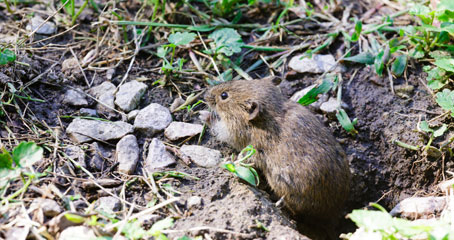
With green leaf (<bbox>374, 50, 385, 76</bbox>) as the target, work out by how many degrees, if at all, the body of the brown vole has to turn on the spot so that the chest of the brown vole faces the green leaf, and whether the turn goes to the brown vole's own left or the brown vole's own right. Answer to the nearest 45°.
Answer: approximately 135° to the brown vole's own right

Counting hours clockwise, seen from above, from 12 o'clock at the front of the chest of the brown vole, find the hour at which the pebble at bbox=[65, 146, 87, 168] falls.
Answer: The pebble is roughly at 11 o'clock from the brown vole.

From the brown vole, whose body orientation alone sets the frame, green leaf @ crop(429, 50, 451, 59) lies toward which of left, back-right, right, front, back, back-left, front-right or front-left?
back-right

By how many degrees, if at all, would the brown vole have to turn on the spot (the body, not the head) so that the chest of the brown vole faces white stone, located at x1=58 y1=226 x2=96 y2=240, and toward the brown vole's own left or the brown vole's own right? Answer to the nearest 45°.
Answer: approximately 45° to the brown vole's own left

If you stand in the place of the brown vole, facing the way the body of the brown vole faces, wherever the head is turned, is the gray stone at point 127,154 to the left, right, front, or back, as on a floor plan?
front

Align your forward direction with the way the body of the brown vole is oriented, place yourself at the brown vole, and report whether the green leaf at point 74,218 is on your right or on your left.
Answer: on your left

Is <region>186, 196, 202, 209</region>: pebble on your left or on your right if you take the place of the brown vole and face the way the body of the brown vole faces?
on your left

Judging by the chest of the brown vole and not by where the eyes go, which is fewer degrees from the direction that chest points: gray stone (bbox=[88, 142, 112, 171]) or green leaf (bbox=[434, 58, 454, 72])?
the gray stone

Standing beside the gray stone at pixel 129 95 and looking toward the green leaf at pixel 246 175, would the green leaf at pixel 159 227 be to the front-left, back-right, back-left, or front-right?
front-right

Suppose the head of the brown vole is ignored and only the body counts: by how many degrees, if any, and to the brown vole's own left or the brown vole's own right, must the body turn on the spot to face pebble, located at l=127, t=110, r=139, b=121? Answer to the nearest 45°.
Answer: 0° — it already faces it

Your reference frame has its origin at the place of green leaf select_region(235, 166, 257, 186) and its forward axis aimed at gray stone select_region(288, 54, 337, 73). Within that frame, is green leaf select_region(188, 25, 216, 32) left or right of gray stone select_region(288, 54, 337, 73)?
left

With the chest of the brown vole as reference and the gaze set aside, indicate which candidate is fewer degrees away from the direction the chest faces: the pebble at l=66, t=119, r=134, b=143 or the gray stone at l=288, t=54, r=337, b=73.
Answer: the pebble

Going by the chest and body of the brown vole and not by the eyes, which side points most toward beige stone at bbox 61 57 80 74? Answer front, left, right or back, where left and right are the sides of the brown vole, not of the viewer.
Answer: front

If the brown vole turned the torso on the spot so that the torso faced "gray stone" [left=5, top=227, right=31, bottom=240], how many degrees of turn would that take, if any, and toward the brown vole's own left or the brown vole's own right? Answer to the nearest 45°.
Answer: approximately 45° to the brown vole's own left

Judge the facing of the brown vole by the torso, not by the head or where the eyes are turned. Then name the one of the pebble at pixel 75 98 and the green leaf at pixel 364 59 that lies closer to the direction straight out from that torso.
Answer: the pebble

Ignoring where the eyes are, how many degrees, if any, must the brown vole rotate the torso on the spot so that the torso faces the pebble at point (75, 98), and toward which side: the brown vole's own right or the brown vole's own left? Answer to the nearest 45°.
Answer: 0° — it already faces it

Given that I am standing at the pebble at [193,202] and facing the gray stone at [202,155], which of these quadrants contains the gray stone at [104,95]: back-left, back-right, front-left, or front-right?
front-left

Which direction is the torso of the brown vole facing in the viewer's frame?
to the viewer's left

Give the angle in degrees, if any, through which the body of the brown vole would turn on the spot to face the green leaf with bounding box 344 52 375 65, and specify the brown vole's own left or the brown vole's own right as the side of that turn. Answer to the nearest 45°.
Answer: approximately 135° to the brown vole's own right

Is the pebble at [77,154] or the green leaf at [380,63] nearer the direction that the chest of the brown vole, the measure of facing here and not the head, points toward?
the pebble

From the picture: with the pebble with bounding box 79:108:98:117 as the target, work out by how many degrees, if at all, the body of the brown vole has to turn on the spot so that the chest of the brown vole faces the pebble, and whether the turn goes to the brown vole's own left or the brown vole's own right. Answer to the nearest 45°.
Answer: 0° — it already faces it

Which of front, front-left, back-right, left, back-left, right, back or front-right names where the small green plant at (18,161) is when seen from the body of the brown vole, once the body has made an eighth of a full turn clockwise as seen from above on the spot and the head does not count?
left
